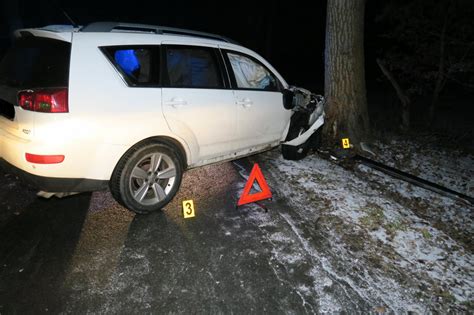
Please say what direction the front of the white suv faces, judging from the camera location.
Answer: facing away from the viewer and to the right of the viewer

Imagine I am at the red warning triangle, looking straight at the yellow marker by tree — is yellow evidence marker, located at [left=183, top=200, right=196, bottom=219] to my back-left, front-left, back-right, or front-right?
back-left

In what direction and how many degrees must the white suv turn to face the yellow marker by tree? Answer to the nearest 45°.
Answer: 0° — it already faces it
